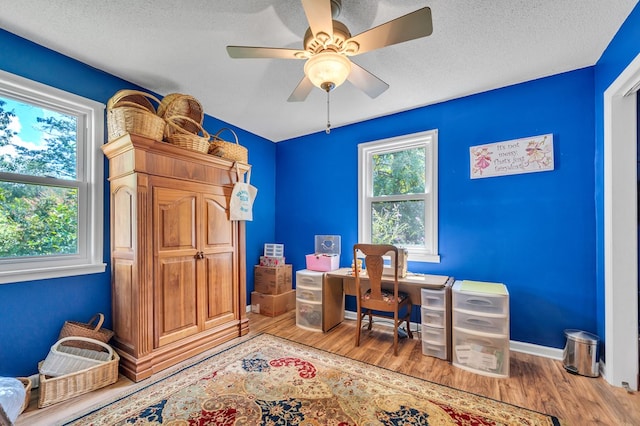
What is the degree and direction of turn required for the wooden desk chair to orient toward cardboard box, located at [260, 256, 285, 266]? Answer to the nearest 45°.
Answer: approximately 90° to its left

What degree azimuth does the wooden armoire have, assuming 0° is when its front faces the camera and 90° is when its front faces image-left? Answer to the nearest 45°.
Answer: approximately 315°

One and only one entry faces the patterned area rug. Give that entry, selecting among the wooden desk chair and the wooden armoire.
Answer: the wooden armoire

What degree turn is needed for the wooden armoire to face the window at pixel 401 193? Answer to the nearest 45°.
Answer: approximately 45° to its left

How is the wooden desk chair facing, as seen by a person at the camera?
facing away from the viewer and to the right of the viewer

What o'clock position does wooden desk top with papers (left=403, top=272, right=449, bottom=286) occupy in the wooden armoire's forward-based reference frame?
The wooden desk top with papers is roughly at 11 o'clock from the wooden armoire.
